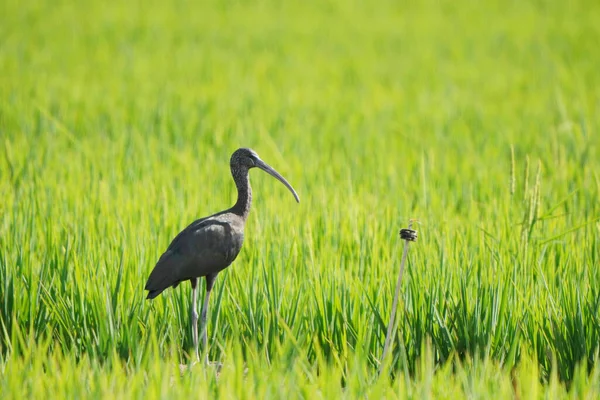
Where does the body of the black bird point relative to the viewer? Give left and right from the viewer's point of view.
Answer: facing to the right of the viewer
